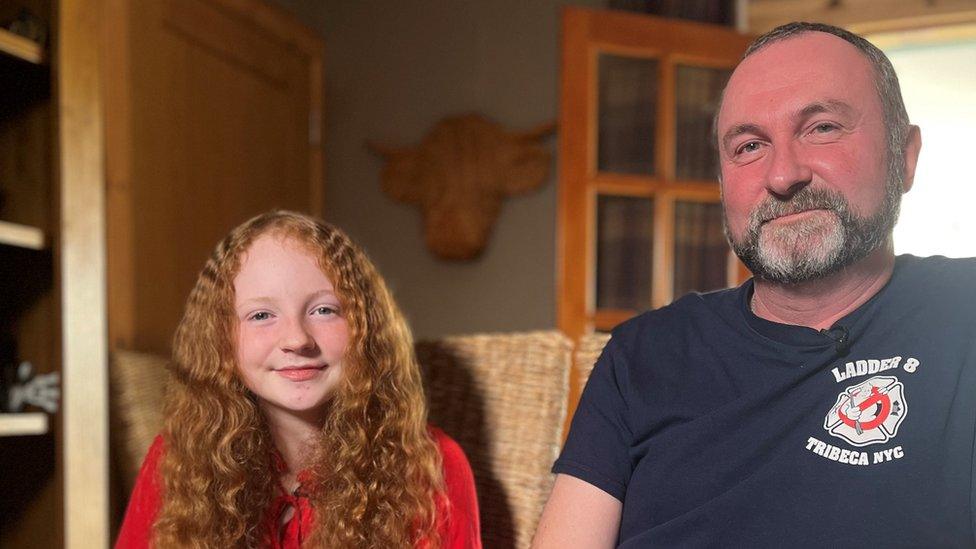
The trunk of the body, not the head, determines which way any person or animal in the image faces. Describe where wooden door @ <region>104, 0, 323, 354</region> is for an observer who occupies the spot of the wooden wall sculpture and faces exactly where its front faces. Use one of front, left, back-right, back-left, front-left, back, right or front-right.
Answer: front-right

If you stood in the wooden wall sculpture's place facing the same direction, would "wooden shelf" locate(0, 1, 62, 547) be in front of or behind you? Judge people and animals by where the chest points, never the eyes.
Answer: in front

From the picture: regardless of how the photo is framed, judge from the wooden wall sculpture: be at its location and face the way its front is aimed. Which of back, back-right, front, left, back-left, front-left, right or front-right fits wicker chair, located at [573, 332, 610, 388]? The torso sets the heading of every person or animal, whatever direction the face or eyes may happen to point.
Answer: front

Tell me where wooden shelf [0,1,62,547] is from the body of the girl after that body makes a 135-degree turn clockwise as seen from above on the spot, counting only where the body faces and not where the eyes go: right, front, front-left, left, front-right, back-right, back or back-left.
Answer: front

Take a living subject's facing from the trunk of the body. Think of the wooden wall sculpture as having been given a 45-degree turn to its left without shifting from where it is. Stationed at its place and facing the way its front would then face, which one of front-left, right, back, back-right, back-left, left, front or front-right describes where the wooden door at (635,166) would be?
front

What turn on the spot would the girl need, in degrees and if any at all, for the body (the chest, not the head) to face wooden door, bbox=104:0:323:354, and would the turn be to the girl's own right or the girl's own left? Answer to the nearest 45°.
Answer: approximately 180°

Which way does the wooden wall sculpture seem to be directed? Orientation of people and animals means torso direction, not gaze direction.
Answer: toward the camera

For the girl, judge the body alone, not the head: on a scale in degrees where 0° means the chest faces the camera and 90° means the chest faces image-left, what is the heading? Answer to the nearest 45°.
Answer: approximately 0°

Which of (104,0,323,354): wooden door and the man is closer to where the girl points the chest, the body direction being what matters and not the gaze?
the man

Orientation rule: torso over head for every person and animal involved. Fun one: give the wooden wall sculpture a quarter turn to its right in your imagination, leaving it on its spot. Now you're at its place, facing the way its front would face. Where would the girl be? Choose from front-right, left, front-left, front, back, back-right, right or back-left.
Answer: left
